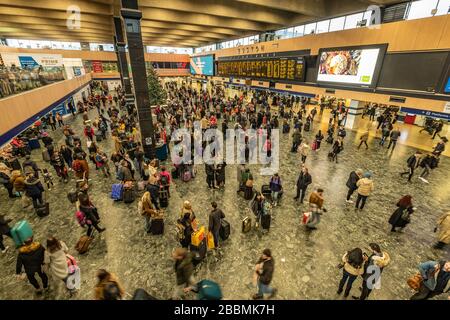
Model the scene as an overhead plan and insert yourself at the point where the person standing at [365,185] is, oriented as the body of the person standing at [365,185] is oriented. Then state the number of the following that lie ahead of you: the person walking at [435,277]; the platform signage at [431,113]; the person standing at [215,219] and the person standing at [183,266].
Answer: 1

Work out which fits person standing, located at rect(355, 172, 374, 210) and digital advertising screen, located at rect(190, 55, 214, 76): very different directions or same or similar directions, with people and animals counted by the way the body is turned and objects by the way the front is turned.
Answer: very different directions

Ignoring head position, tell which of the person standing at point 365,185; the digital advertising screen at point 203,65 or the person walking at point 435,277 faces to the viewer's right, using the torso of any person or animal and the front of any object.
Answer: the person walking

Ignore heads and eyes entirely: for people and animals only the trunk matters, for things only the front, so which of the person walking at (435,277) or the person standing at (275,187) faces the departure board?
the person standing at (275,187)

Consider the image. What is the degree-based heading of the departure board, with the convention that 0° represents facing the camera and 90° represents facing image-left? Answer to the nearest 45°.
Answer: approximately 45°

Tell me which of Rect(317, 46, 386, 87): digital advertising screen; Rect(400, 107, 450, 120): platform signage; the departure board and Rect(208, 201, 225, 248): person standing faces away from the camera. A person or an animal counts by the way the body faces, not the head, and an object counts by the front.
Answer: the person standing

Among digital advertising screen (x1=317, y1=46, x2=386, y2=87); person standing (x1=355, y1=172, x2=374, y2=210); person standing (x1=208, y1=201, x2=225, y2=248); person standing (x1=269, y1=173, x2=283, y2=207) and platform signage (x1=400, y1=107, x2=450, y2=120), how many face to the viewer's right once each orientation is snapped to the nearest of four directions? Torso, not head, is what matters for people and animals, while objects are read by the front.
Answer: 0

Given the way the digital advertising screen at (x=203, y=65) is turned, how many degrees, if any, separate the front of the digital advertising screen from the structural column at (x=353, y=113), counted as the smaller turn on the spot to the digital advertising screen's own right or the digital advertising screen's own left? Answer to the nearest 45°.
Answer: approximately 90° to the digital advertising screen's own left

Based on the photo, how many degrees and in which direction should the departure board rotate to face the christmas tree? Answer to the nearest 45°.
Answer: approximately 45° to its right

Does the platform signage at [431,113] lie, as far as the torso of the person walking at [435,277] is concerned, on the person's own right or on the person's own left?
on the person's own left

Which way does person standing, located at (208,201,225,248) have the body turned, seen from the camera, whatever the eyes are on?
away from the camera

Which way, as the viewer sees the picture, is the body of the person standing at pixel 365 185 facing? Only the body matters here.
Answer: away from the camera

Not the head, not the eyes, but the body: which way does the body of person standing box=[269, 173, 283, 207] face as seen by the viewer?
away from the camera

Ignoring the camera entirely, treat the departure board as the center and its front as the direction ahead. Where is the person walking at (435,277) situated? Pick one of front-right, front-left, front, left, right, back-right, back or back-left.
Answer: front-left
